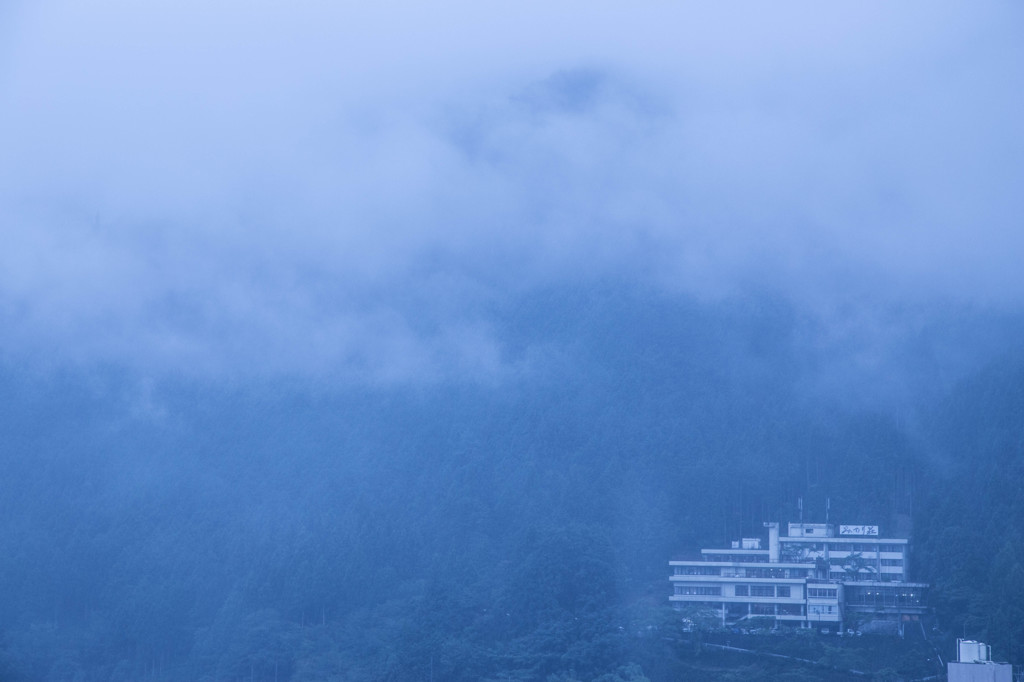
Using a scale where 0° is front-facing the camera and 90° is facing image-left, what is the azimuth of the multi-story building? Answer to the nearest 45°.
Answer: approximately 0°

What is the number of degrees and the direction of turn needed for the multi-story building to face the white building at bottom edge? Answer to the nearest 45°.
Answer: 0° — it already faces it
